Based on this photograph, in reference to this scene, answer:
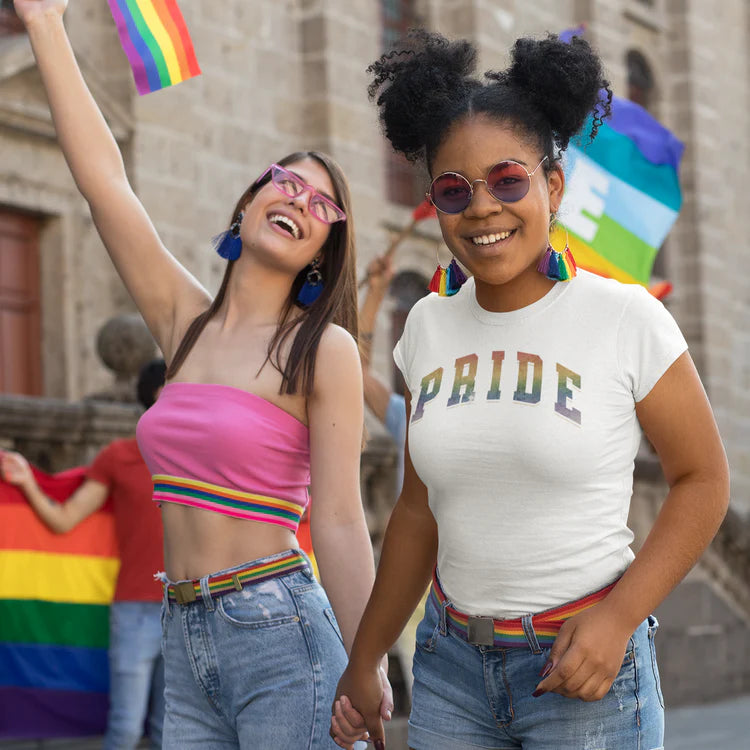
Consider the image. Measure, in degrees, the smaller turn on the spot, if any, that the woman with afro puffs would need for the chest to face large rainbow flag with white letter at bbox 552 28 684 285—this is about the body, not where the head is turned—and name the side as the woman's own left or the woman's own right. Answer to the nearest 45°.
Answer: approximately 135° to the woman's own right

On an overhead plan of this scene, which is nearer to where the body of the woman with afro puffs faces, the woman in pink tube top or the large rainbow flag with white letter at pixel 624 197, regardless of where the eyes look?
the woman in pink tube top

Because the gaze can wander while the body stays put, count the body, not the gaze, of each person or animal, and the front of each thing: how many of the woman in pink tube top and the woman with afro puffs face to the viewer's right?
0

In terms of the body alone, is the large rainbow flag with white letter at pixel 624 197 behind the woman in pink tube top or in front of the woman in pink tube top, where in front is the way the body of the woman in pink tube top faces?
behind

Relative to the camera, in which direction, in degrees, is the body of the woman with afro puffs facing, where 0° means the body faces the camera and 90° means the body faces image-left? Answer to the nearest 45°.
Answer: approximately 45°

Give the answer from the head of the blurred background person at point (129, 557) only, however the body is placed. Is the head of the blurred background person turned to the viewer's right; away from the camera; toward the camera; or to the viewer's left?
away from the camera

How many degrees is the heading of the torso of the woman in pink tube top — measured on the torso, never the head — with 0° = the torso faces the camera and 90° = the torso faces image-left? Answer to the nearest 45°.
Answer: approximately 45°

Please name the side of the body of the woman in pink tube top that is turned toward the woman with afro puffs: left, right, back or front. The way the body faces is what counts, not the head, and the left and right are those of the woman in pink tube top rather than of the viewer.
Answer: left
